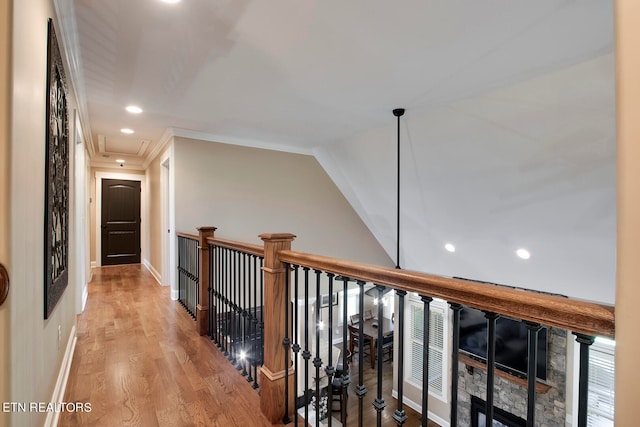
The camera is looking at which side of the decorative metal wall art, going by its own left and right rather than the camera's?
right

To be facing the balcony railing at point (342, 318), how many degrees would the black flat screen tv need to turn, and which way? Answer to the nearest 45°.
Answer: approximately 45° to its left

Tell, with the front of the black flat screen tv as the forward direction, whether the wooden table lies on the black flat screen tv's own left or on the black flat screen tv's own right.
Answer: on the black flat screen tv's own right

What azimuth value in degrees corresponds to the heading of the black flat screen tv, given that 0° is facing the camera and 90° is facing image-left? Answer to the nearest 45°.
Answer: approximately 45°

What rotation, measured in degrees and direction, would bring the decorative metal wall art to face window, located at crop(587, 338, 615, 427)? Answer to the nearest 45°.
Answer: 0° — it already faces it

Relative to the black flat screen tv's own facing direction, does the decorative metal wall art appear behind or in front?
in front

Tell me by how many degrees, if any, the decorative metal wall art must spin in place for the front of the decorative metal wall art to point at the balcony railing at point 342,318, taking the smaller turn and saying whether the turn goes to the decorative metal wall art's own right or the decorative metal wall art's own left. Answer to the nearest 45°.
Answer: approximately 45° to the decorative metal wall art's own right

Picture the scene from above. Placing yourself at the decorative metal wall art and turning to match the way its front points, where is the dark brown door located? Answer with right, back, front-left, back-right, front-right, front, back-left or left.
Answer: left

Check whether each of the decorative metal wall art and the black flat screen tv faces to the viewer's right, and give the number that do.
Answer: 1
